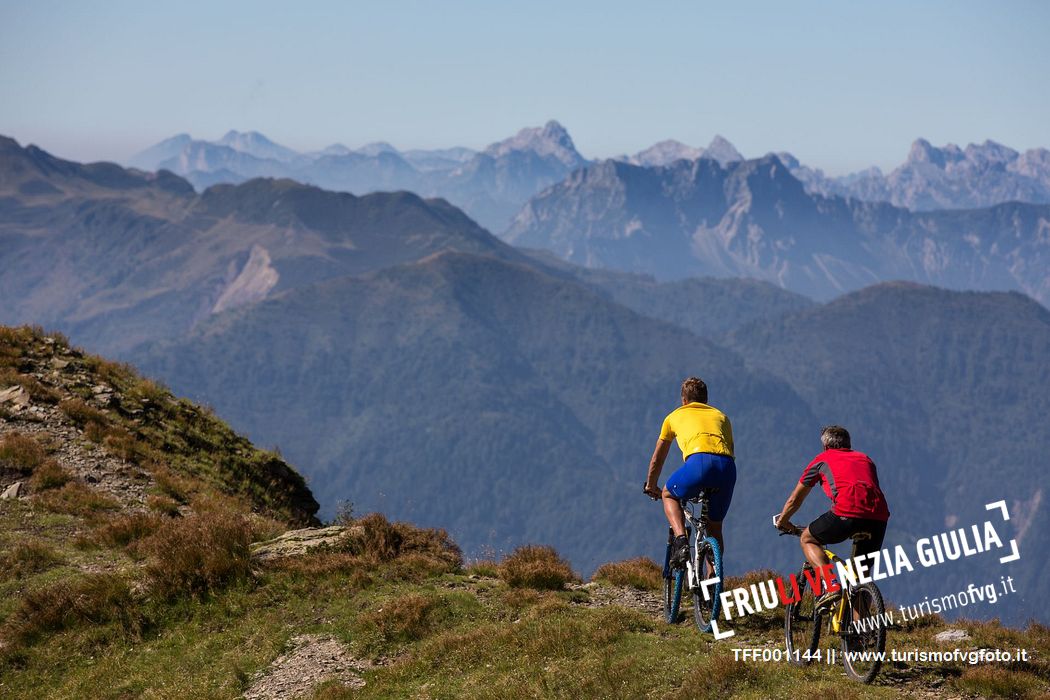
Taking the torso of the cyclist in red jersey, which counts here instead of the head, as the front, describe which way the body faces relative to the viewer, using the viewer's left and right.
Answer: facing away from the viewer and to the left of the viewer

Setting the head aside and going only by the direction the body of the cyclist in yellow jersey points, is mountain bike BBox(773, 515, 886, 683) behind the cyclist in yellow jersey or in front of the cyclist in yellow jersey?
behind

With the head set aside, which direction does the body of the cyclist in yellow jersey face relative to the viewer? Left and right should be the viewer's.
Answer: facing away from the viewer and to the left of the viewer

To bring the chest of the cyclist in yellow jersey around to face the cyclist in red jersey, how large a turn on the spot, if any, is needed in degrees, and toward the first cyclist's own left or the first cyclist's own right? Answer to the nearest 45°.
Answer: approximately 180°

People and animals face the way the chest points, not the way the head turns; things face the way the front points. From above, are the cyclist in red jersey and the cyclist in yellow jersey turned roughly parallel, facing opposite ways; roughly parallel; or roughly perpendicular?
roughly parallel

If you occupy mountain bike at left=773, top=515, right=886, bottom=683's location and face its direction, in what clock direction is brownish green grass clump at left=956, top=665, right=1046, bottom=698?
The brownish green grass clump is roughly at 4 o'clock from the mountain bike.

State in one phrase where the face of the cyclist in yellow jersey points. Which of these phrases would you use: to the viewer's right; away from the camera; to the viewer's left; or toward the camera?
away from the camera

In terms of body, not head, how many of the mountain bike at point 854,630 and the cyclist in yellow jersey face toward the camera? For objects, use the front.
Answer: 0

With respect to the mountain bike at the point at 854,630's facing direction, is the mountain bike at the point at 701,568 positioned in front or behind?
in front

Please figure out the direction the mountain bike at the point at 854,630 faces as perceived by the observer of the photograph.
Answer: facing away from the viewer and to the left of the viewer

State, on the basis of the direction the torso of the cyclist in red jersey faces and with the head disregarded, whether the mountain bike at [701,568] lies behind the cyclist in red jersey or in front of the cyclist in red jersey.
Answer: in front

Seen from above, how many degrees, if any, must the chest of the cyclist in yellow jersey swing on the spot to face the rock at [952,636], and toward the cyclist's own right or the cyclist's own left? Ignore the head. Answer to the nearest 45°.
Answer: approximately 90° to the cyclist's own right

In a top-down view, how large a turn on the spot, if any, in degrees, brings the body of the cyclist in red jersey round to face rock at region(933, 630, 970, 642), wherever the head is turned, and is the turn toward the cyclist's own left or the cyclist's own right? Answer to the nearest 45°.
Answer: approximately 45° to the cyclist's own right
